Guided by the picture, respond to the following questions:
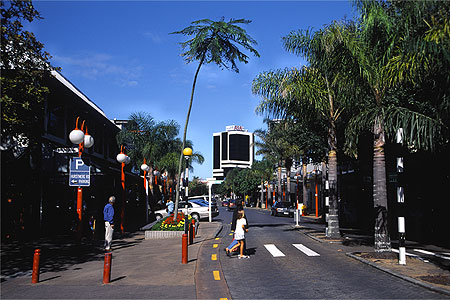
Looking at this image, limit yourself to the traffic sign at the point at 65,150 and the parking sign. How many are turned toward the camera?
2

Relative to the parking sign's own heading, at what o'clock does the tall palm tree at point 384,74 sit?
The tall palm tree is roughly at 10 o'clock from the parking sign.

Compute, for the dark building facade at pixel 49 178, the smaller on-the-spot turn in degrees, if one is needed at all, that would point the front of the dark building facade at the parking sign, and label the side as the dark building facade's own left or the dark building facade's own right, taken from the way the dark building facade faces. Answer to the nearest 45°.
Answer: approximately 45° to the dark building facade's own right

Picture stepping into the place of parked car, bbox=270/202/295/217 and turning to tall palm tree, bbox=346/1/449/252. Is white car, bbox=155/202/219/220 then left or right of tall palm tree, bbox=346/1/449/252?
right

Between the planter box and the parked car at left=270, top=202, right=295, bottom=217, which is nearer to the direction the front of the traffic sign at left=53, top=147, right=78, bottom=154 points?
the planter box

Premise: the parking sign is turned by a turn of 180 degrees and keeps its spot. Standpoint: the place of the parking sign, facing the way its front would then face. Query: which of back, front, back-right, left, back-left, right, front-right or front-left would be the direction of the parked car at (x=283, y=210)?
front-right

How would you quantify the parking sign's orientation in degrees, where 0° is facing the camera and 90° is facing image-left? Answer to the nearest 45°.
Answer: approximately 0°

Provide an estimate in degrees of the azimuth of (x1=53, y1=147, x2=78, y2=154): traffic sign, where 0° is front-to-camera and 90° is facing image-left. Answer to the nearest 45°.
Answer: approximately 0°
